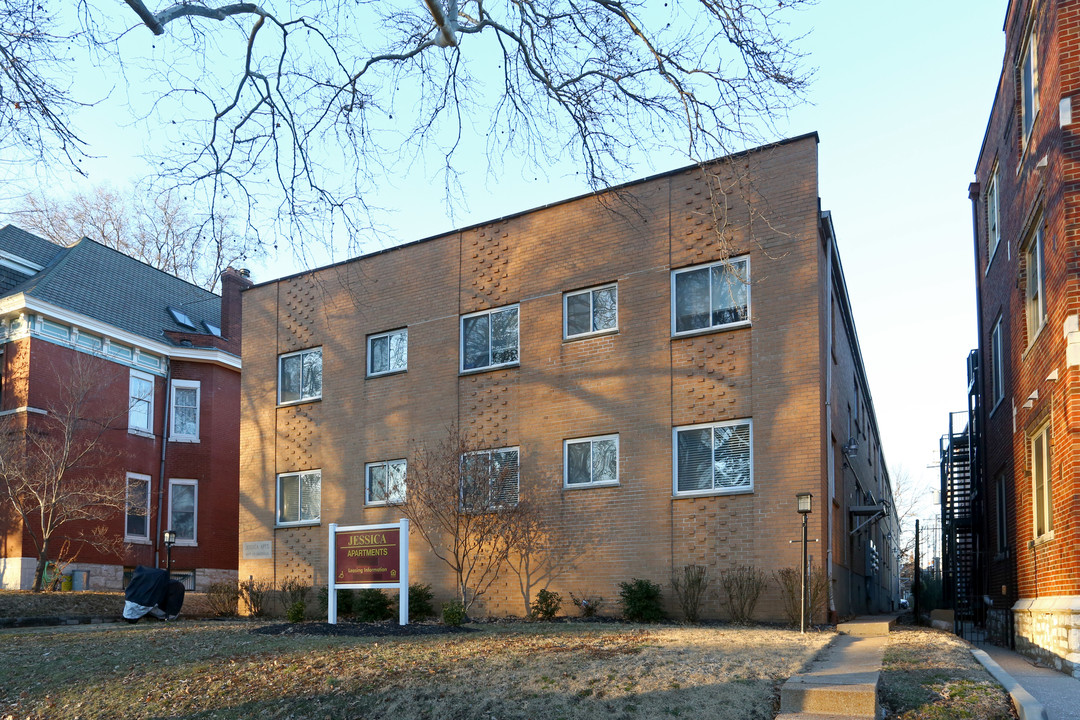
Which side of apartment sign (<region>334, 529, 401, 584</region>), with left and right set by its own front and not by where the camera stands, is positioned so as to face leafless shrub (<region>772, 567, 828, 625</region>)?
left

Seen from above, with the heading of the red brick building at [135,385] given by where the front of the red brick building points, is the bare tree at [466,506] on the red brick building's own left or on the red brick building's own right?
on the red brick building's own left

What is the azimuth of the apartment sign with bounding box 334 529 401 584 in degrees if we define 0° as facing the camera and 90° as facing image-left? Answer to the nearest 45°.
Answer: approximately 0°

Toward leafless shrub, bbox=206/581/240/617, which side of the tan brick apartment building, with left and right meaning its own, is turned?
right

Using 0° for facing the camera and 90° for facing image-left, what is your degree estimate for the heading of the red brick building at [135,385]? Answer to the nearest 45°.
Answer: approximately 45°

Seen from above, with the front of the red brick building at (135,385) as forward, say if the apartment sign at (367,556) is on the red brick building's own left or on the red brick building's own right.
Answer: on the red brick building's own left
